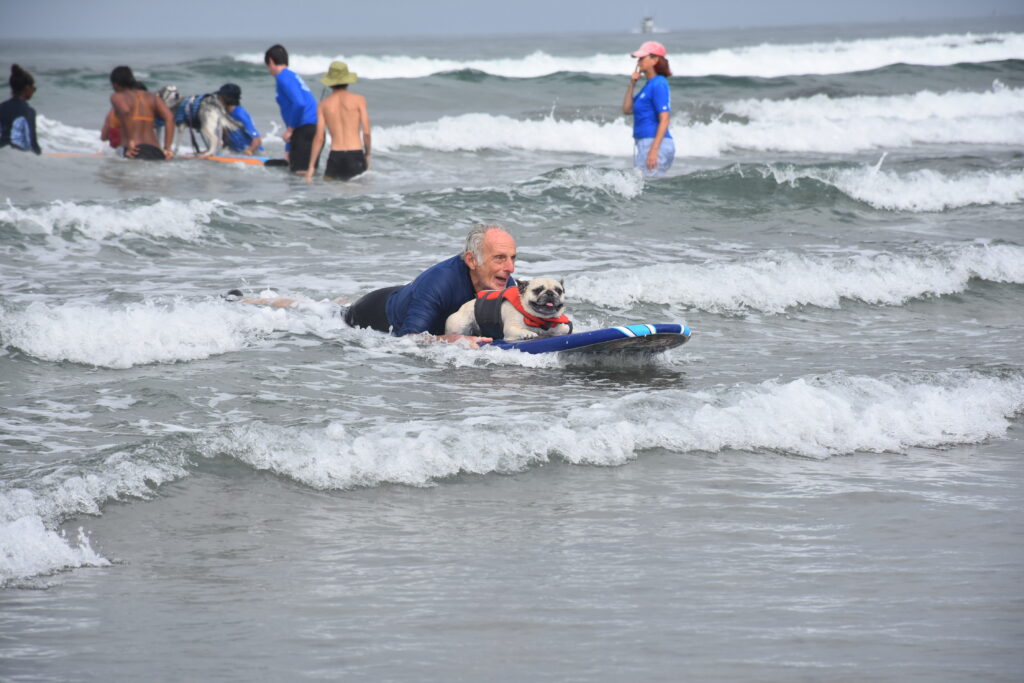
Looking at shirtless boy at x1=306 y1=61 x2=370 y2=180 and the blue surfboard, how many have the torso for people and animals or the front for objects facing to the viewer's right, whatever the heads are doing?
1

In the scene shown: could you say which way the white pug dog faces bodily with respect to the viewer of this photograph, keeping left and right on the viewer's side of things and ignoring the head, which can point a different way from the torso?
facing the viewer and to the right of the viewer

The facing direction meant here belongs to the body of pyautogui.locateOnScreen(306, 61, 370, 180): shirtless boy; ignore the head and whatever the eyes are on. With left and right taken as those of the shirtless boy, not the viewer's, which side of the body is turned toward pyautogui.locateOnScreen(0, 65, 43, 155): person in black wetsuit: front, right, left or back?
left

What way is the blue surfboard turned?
to the viewer's right

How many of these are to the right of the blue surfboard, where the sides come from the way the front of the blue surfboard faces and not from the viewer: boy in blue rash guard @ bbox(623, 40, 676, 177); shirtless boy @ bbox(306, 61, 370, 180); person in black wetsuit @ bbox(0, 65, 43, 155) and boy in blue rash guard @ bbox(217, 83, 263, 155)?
0

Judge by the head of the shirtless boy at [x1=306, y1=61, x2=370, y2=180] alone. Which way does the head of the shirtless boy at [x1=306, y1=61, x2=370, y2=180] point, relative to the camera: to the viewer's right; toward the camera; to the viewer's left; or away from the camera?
away from the camera

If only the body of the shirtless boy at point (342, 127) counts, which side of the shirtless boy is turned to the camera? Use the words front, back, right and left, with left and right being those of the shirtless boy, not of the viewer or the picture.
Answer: back

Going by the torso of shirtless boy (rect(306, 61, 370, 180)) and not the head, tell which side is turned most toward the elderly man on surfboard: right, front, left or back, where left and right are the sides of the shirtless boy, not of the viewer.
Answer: back

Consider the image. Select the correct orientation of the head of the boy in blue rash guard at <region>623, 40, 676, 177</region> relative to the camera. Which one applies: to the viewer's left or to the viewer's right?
to the viewer's left

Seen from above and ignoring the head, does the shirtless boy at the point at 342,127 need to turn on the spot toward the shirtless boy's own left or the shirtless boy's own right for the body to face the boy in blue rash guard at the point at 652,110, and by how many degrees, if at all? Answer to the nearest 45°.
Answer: approximately 135° to the shirtless boy's own right
